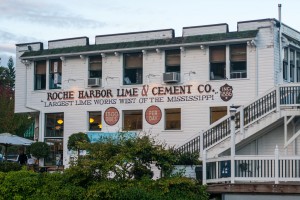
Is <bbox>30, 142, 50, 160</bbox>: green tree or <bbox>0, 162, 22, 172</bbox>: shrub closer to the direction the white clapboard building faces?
the shrub

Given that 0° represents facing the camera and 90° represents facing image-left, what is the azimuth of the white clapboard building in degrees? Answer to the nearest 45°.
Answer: approximately 0°

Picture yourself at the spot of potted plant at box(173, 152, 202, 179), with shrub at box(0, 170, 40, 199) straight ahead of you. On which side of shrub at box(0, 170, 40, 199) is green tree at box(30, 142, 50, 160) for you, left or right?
right

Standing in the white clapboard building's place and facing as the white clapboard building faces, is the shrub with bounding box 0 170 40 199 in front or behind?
in front

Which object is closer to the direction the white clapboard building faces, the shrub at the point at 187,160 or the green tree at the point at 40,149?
the shrub

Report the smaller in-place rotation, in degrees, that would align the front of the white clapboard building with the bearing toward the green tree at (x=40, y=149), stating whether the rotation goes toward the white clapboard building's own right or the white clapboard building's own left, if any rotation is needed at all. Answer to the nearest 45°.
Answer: approximately 90° to the white clapboard building's own right

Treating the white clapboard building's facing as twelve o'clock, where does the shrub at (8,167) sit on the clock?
The shrub is roughly at 2 o'clock from the white clapboard building.

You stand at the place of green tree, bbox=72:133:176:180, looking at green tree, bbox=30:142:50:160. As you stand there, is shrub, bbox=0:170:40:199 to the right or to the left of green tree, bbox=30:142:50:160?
left

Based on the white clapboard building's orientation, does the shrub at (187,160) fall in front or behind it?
in front

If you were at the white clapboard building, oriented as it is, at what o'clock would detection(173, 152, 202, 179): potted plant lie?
The potted plant is roughly at 12 o'clock from the white clapboard building.

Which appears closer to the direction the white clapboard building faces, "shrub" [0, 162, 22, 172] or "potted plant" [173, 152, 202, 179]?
the potted plant
